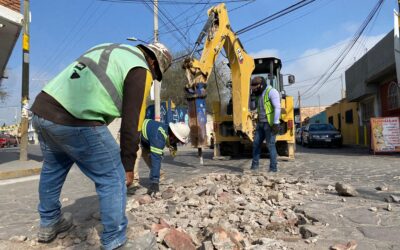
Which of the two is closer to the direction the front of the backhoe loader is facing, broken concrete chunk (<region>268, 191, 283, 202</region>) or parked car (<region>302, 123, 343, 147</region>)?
the parked car

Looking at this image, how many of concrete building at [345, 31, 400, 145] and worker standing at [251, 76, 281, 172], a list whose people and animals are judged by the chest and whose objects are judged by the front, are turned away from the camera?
0

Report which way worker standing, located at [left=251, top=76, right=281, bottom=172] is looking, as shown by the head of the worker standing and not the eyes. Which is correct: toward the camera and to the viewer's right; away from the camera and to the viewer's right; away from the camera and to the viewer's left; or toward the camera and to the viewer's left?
toward the camera and to the viewer's left

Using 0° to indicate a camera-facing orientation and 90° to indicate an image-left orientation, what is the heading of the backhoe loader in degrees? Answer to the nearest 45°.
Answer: approximately 180°

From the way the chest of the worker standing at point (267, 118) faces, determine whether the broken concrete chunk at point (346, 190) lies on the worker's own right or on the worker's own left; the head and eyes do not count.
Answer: on the worker's own left

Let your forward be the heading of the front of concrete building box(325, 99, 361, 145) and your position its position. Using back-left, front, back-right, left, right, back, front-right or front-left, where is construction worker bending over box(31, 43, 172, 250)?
front-left

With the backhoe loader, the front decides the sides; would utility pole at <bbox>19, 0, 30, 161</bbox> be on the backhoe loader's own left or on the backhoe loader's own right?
on the backhoe loader's own left

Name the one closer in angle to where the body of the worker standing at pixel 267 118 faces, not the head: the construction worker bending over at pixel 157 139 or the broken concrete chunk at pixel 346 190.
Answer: the construction worker bending over

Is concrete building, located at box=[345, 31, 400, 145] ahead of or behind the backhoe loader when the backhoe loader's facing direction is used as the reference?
ahead

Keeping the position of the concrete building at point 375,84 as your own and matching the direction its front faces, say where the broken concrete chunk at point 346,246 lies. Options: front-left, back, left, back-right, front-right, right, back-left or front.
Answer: front-left

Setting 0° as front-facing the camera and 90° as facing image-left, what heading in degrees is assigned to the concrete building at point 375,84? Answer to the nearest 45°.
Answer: approximately 45°

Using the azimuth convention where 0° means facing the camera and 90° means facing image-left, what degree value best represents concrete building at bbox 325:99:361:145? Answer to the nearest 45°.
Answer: approximately 45°

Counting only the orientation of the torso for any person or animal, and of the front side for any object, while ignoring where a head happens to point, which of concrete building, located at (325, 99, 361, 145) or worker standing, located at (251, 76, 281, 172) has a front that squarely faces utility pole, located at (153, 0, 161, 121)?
the concrete building

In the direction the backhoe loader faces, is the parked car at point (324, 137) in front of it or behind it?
in front

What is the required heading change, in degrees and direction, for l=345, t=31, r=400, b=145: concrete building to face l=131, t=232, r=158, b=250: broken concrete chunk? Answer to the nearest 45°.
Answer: approximately 45° to its left

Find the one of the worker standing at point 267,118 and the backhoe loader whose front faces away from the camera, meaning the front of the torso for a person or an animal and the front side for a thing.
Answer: the backhoe loader

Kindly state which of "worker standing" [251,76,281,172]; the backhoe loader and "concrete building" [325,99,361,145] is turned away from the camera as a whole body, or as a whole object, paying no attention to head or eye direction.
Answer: the backhoe loader
